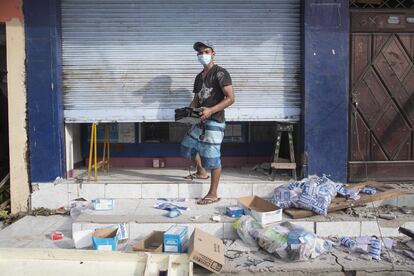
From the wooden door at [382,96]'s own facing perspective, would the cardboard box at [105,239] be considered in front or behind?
in front

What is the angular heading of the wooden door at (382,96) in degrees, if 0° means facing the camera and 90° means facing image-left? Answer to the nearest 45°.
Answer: approximately 0°

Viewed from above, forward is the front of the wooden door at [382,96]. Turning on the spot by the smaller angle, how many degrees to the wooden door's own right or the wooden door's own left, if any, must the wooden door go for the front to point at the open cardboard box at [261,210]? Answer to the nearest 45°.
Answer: approximately 45° to the wooden door's own right

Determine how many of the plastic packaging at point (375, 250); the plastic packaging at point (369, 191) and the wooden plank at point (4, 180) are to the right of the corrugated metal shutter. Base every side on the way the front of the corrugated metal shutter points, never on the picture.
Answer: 1

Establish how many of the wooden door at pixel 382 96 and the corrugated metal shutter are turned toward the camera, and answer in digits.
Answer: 2

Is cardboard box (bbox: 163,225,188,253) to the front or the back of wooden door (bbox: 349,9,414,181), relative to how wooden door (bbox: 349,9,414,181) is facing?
to the front

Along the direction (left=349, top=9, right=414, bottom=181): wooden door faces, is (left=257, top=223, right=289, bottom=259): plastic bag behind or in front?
in front

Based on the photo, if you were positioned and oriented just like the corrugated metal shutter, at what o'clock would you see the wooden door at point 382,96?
The wooden door is roughly at 9 o'clock from the corrugated metal shutter.

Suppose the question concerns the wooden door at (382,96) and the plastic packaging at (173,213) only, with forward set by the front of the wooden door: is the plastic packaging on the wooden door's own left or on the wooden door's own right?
on the wooden door's own right

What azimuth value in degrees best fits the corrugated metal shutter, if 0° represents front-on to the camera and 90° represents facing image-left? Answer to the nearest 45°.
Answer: approximately 0°
